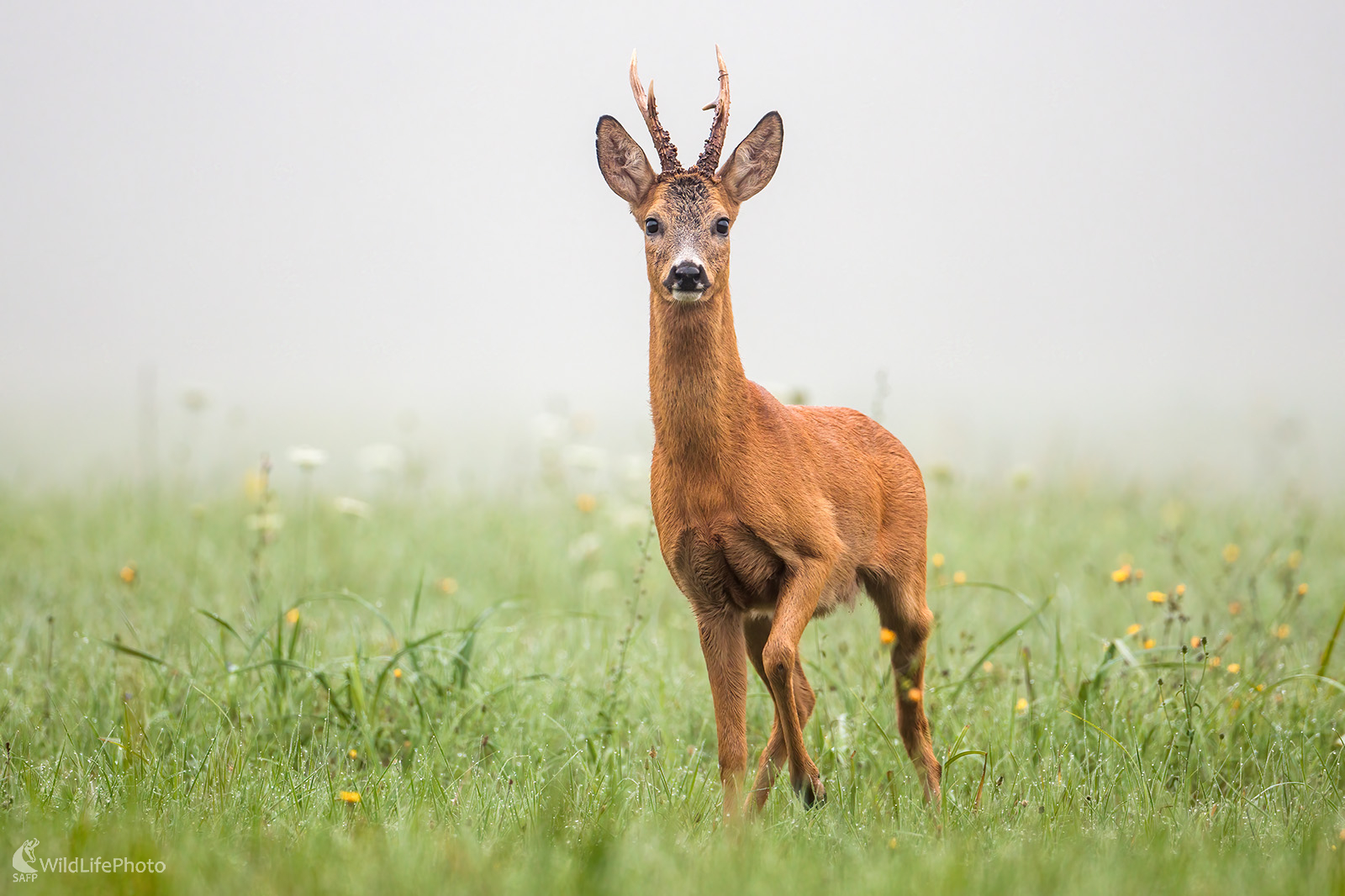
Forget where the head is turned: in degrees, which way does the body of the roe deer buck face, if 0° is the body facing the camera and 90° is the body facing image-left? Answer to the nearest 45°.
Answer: approximately 45°

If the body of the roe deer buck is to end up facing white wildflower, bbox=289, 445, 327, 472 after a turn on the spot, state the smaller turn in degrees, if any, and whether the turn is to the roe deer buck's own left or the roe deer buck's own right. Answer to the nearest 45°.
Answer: approximately 90° to the roe deer buck's own right
